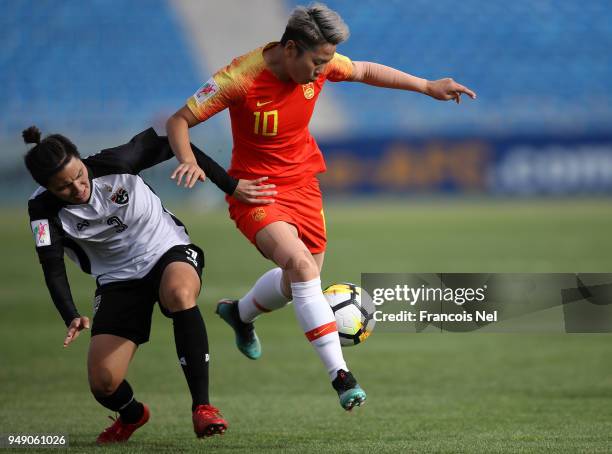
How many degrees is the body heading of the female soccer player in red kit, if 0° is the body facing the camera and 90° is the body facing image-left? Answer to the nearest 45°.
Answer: approximately 315°
